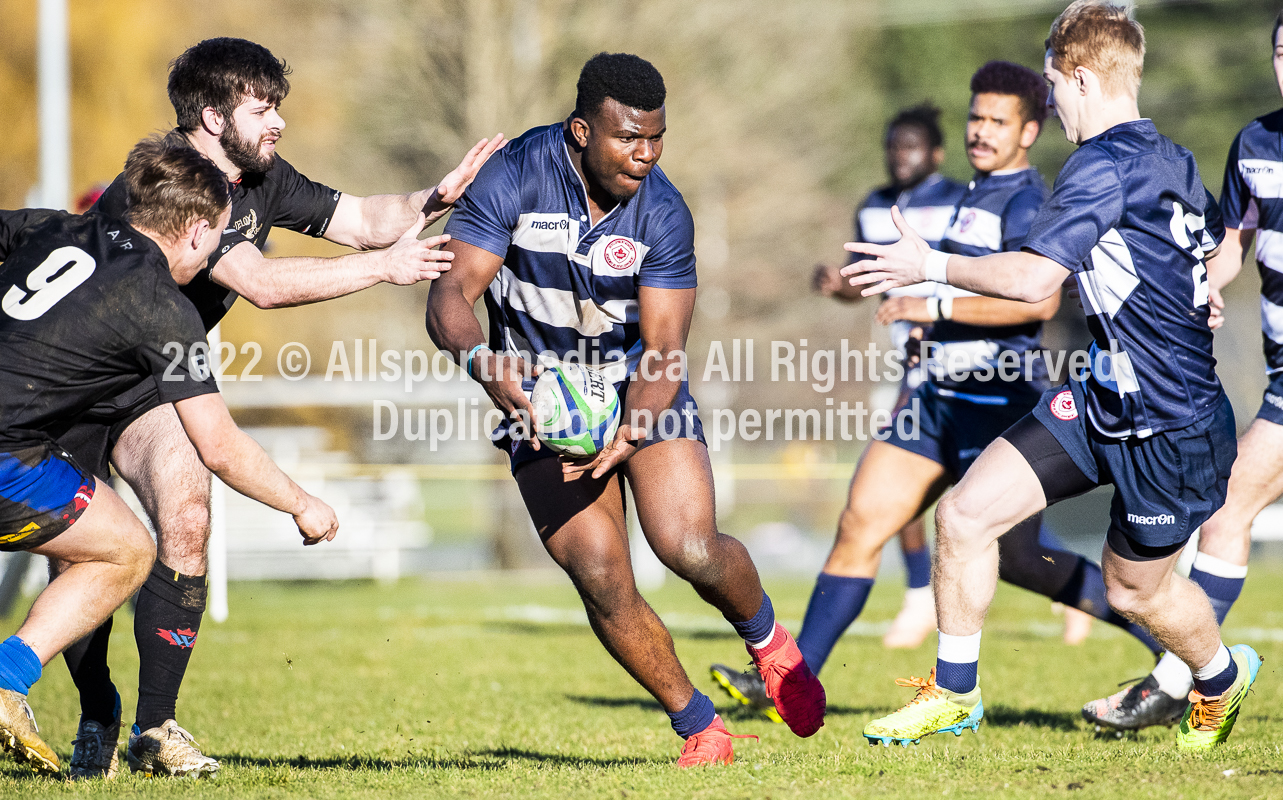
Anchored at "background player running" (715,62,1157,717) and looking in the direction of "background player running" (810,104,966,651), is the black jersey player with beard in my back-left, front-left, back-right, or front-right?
back-left

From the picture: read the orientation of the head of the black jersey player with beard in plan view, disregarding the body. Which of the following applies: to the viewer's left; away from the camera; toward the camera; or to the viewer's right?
to the viewer's right

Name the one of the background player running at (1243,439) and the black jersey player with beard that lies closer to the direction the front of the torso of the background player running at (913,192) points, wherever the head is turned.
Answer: the black jersey player with beard

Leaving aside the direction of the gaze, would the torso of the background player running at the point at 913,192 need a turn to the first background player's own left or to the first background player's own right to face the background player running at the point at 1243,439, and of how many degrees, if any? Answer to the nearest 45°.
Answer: approximately 90° to the first background player's own left

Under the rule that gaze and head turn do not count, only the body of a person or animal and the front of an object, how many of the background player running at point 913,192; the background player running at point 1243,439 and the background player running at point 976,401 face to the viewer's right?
0

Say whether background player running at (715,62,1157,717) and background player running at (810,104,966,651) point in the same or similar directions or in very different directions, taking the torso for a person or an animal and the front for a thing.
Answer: same or similar directions

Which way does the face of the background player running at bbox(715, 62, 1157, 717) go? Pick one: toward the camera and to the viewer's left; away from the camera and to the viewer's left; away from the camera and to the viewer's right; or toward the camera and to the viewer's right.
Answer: toward the camera and to the viewer's left

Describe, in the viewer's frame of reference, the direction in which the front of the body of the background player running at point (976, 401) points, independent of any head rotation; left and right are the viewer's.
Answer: facing the viewer and to the left of the viewer

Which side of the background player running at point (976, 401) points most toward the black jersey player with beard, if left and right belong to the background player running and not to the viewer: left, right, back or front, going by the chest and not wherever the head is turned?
front

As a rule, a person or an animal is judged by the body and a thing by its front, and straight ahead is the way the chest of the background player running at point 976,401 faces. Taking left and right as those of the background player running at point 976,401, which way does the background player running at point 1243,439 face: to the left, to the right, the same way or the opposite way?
the same way

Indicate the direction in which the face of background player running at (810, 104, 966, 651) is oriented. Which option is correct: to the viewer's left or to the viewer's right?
to the viewer's left

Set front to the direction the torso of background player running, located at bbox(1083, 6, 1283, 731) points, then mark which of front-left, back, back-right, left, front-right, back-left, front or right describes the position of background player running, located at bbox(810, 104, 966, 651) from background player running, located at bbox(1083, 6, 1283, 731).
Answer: right

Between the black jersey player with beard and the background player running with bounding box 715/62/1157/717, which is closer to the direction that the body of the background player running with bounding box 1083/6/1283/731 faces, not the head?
the black jersey player with beard

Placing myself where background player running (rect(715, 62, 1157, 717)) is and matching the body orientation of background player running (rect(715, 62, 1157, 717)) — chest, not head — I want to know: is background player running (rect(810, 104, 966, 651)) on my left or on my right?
on my right

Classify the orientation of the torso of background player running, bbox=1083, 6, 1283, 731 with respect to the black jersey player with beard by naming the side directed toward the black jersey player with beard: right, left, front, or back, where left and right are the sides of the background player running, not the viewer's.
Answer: front
